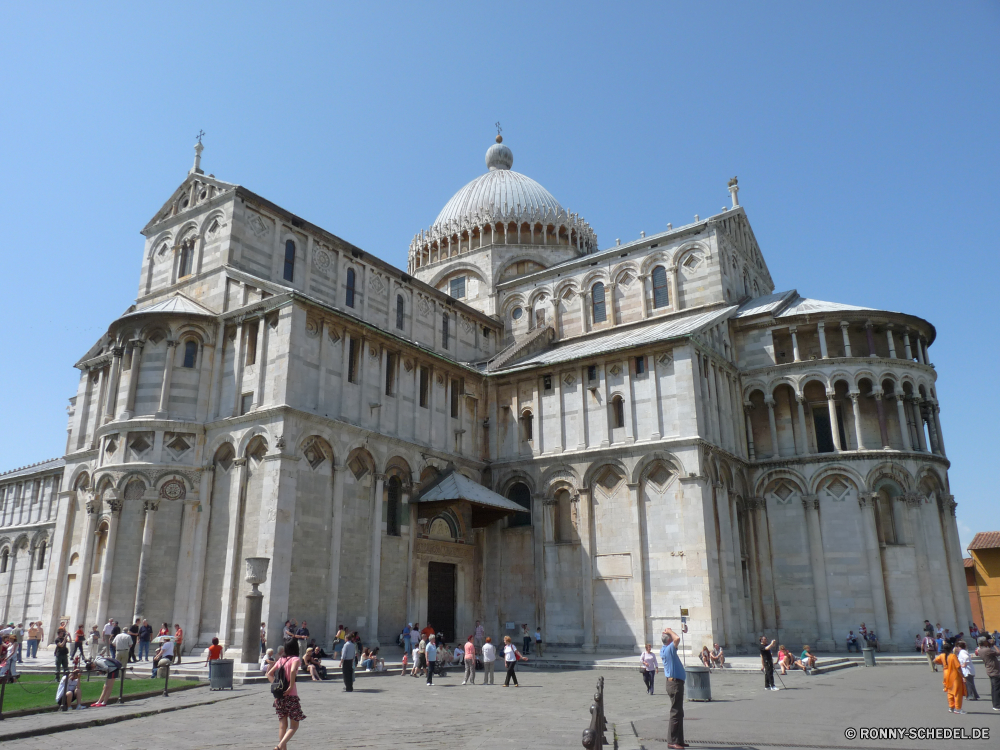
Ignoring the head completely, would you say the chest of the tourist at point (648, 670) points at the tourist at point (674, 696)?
yes

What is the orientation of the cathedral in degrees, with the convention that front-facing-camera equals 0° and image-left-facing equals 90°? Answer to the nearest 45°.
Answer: approximately 135°

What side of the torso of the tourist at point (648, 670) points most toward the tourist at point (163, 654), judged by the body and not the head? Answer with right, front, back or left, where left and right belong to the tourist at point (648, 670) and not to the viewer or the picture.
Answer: right

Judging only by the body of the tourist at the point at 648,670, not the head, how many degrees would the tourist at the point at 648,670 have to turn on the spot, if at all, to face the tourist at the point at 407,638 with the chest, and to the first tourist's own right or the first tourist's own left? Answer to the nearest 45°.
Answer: approximately 135° to the first tourist's own right
